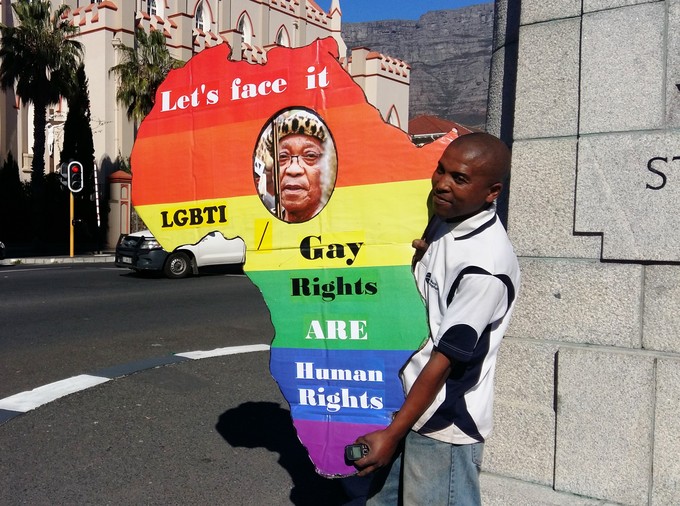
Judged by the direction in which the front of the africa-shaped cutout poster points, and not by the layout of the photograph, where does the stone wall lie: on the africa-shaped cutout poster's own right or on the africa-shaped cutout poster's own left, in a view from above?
on the africa-shaped cutout poster's own left

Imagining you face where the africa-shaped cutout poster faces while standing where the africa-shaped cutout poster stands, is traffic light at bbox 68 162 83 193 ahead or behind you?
behind

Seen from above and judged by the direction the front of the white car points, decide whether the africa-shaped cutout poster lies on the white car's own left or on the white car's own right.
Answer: on the white car's own left

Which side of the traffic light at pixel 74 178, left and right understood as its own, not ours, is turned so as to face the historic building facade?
back

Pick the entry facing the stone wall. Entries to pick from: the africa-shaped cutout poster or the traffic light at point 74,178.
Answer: the traffic light

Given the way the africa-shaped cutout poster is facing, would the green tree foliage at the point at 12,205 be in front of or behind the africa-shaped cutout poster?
behind

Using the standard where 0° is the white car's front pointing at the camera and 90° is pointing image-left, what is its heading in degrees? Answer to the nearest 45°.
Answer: approximately 45°

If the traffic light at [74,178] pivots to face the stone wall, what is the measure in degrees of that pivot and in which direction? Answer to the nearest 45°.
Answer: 0° — it already faces it
